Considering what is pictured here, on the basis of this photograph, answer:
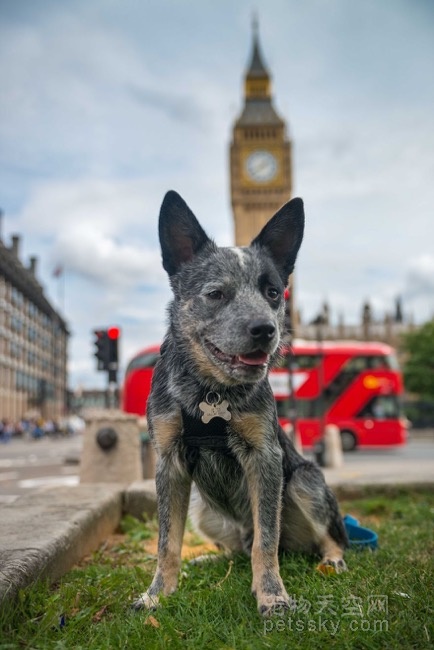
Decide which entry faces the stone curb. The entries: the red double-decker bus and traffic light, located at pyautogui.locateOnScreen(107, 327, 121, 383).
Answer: the traffic light

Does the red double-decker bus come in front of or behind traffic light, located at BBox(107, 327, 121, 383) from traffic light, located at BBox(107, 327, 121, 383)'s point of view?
behind

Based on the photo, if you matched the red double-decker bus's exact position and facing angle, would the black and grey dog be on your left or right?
on your right

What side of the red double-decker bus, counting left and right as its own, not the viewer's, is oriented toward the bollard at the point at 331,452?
right

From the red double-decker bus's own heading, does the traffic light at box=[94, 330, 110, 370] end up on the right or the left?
on its right

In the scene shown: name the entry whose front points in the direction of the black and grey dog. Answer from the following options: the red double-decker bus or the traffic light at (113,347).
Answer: the traffic light

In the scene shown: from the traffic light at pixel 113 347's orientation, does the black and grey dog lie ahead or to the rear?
ahead

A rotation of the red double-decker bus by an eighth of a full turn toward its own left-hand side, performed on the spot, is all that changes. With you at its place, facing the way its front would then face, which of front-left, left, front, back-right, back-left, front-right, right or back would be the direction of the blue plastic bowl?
back-right

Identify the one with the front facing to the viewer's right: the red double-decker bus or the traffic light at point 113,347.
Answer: the red double-decker bus

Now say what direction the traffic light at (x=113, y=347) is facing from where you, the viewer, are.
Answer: facing the viewer

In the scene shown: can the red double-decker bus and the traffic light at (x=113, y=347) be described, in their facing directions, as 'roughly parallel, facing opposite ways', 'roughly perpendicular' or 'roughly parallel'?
roughly perpendicular

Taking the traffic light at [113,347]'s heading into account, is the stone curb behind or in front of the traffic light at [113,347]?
in front

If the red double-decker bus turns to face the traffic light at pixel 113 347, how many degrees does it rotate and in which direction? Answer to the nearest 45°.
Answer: approximately 135° to its right

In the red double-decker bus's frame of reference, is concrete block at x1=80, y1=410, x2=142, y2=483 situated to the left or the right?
on its right

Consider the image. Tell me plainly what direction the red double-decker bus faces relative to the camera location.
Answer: facing to the right of the viewer

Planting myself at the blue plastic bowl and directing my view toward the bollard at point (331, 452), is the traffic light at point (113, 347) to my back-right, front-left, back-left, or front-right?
front-left

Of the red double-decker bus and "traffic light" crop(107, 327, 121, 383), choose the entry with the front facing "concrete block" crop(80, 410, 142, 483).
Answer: the traffic light

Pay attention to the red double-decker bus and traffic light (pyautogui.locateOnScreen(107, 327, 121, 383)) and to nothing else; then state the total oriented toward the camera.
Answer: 1
